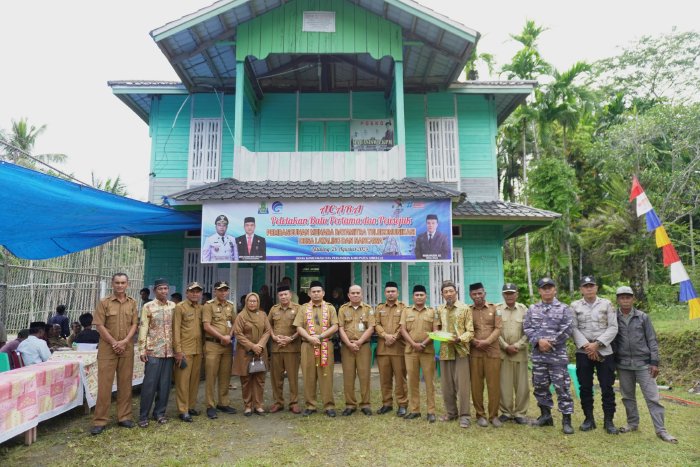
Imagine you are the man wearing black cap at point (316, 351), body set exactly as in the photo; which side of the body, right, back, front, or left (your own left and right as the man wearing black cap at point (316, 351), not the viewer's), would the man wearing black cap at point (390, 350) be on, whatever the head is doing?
left

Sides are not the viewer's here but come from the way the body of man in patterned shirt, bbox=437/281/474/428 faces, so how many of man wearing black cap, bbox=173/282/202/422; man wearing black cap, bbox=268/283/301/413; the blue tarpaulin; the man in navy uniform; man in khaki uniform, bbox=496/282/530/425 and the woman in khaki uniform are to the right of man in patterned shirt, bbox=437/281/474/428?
4

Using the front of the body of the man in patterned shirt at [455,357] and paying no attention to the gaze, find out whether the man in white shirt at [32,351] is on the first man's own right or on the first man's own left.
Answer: on the first man's own right

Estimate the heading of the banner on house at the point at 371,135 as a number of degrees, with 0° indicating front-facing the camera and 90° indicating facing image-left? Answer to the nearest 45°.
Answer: approximately 0°

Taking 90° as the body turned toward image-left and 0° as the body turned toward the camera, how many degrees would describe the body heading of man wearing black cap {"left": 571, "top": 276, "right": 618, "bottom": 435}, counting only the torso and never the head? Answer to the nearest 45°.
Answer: approximately 0°
